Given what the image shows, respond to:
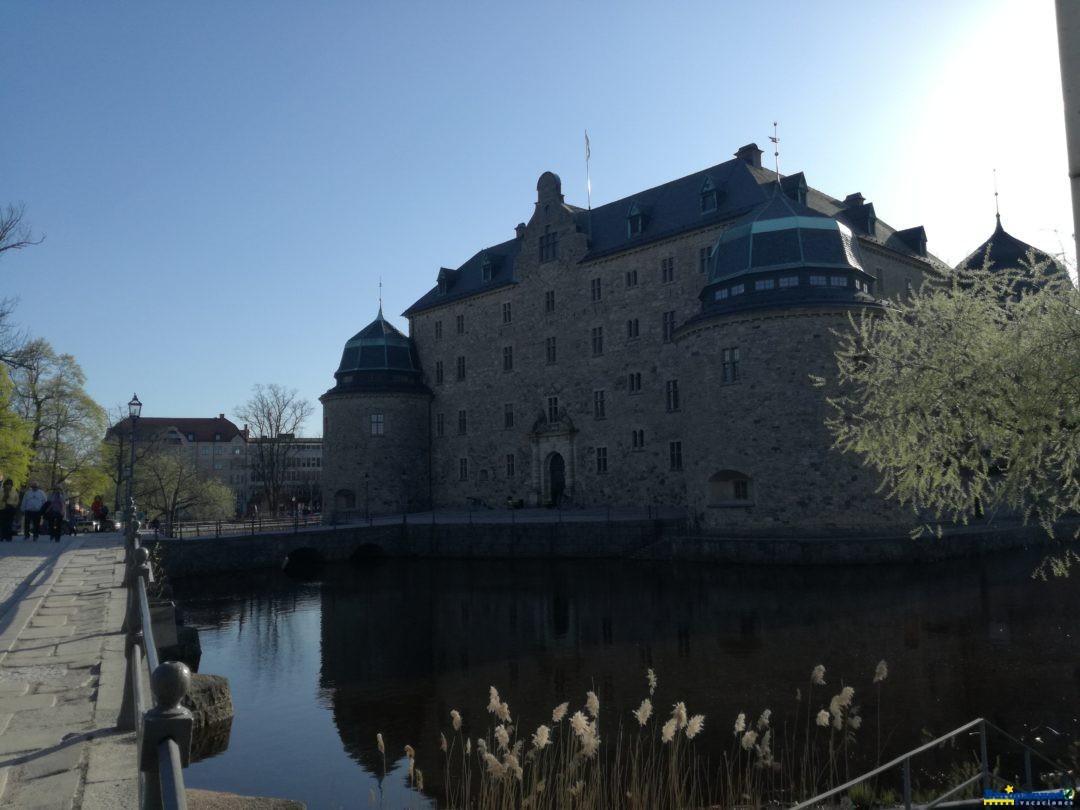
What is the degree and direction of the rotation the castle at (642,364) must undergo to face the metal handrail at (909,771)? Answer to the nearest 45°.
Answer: approximately 45° to its left

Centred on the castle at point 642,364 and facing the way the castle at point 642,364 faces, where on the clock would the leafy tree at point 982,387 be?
The leafy tree is roughly at 10 o'clock from the castle.

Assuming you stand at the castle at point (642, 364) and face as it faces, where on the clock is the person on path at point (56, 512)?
The person on path is roughly at 12 o'clock from the castle.

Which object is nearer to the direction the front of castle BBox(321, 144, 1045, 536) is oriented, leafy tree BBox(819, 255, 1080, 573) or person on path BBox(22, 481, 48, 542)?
the person on path

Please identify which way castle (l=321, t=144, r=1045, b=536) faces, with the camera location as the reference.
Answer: facing the viewer and to the left of the viewer

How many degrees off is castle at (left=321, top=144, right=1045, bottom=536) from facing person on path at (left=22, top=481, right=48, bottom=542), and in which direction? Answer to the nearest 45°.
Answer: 0° — it already faces them

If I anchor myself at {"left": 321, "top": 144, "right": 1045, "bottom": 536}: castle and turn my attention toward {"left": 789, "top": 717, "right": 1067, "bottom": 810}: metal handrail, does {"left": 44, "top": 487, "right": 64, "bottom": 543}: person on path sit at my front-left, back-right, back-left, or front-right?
front-right
